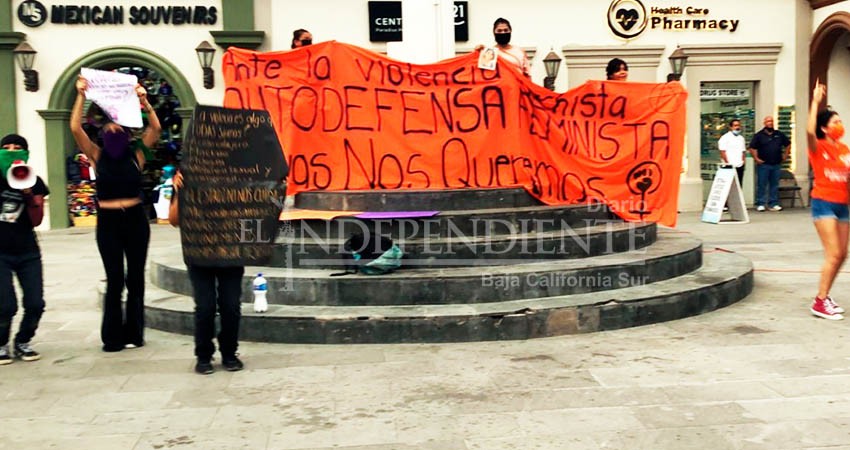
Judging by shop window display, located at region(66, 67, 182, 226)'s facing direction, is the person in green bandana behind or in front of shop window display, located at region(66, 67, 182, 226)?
in front

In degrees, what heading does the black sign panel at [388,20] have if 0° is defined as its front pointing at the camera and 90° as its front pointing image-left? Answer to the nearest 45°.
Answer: approximately 0°

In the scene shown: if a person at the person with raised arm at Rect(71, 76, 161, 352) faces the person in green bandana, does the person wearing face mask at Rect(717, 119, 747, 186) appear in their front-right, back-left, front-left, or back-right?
back-right

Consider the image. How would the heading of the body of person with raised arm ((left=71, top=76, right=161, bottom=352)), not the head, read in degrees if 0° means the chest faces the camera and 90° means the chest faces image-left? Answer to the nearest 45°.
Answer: approximately 0°
